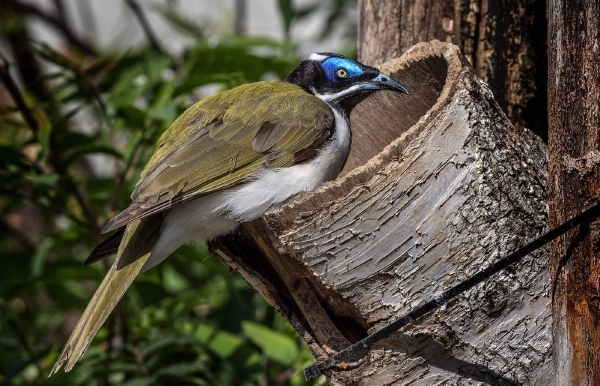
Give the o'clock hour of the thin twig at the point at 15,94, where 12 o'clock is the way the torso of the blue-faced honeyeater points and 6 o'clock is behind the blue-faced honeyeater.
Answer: The thin twig is roughly at 7 o'clock from the blue-faced honeyeater.

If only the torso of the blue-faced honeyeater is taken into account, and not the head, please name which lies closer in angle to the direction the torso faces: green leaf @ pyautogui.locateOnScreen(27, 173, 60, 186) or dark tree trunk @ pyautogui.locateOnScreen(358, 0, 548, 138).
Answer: the dark tree trunk

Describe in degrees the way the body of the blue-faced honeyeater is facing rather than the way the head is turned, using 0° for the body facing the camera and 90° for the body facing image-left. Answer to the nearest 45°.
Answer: approximately 270°

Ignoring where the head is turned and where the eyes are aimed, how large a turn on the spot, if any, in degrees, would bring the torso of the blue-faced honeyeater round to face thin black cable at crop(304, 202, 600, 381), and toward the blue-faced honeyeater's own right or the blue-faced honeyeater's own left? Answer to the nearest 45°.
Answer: approximately 45° to the blue-faced honeyeater's own right

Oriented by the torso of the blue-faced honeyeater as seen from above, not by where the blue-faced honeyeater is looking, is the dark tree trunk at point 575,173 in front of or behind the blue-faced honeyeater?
in front

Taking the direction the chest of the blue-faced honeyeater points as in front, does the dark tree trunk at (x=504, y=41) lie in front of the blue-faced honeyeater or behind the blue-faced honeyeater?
in front

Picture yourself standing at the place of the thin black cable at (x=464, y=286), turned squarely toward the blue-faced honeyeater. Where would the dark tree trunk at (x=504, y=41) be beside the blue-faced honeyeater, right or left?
right

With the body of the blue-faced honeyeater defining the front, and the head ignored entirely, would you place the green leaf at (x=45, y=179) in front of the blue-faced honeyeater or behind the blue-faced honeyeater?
behind
